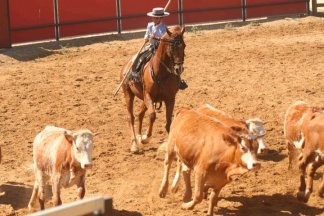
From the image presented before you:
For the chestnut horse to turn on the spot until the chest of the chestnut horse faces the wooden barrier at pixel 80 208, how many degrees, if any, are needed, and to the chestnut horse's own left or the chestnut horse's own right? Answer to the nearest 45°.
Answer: approximately 45° to the chestnut horse's own right

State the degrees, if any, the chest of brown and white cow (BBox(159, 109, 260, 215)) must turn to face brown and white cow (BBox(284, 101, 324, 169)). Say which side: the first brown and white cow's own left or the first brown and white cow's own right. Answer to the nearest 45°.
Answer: approximately 90° to the first brown and white cow's own left

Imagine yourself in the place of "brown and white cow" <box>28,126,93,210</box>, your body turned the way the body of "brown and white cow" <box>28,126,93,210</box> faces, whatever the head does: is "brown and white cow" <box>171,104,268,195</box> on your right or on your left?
on your left

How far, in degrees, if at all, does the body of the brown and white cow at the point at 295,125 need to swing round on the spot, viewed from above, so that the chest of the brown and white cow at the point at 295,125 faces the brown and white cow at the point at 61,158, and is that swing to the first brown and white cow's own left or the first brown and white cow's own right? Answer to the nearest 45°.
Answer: approximately 135° to the first brown and white cow's own right

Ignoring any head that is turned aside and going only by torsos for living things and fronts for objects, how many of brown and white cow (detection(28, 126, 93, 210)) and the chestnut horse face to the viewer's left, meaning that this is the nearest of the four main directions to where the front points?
0

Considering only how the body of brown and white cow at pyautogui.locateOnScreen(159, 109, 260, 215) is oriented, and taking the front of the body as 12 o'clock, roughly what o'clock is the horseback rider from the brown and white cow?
The horseback rider is roughly at 7 o'clock from the brown and white cow.

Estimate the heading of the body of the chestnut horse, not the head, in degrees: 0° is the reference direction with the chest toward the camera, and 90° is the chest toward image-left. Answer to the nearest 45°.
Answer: approximately 315°
